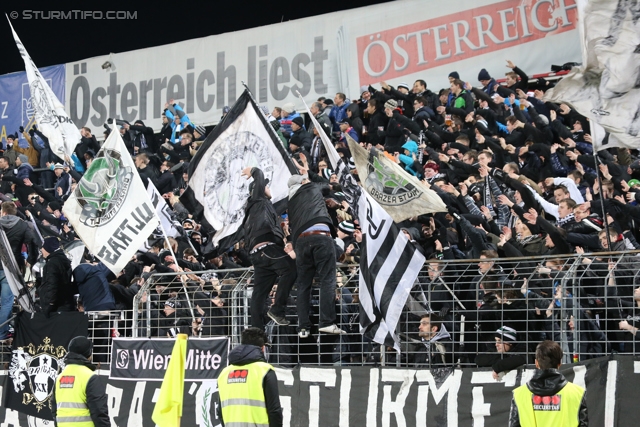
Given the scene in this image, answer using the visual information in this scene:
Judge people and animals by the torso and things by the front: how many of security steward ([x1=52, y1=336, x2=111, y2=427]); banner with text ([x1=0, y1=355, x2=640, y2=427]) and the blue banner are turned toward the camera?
2

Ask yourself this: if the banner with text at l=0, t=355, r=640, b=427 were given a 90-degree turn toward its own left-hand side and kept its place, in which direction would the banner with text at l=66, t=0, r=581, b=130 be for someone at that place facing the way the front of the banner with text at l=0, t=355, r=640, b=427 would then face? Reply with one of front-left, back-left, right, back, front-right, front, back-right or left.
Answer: left

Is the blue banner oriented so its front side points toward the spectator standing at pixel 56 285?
yes

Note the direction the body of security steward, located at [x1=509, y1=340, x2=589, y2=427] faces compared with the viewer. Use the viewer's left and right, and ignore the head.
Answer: facing away from the viewer

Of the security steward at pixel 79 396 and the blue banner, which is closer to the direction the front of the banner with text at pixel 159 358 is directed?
the security steward

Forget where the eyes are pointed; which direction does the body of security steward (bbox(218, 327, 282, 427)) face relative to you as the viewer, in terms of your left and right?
facing away from the viewer and to the right of the viewer

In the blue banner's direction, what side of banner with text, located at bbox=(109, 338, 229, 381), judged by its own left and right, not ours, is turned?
back

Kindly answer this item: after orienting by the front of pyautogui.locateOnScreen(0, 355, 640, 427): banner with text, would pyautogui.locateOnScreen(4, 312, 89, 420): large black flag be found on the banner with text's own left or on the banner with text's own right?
on the banner with text's own right

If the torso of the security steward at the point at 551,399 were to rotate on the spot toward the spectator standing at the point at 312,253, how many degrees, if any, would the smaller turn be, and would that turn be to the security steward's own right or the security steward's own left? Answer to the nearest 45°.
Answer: approximately 45° to the security steward's own left

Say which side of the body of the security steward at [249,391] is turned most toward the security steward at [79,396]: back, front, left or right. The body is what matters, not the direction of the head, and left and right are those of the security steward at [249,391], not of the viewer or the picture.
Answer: left

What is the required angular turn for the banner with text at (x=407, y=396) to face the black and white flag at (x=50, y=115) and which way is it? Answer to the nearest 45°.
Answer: approximately 135° to its right

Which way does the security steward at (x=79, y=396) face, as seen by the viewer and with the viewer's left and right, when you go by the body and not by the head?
facing away from the viewer and to the right of the viewer

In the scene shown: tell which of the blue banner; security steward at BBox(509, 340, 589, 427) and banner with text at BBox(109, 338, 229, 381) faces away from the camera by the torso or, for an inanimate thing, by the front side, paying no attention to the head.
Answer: the security steward

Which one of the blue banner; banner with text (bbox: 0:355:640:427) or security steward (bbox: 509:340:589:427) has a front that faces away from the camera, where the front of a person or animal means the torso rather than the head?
the security steward

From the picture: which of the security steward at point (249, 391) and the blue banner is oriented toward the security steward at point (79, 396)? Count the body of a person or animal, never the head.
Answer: the blue banner

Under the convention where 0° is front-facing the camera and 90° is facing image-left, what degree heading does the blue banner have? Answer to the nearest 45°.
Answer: approximately 0°
